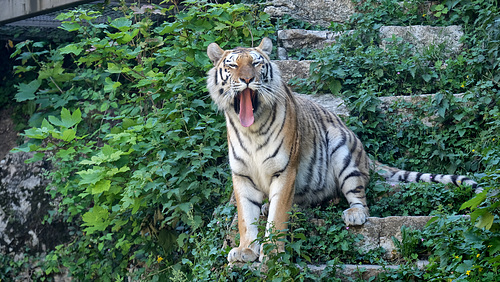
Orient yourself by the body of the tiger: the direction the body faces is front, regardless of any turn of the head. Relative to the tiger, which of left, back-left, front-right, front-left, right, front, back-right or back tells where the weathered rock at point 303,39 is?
back-right

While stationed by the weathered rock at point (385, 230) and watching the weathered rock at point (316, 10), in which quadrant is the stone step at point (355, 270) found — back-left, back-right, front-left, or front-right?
back-left

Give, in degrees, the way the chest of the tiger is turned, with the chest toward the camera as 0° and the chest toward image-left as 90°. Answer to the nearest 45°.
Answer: approximately 45°

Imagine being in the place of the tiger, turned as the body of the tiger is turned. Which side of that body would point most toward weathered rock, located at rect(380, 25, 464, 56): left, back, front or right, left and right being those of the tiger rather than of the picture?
back

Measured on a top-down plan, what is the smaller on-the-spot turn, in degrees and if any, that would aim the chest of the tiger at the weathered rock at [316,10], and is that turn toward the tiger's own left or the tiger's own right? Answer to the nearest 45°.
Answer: approximately 135° to the tiger's own right

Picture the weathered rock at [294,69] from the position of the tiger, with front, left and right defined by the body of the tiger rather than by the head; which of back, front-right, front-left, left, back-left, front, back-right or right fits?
back-right

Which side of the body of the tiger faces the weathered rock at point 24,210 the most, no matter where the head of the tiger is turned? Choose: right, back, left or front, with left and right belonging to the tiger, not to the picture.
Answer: right

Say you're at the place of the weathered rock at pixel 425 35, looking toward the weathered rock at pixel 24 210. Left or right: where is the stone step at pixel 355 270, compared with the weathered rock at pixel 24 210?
left

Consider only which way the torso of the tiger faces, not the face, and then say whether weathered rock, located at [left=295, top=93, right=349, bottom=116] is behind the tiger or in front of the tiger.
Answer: behind
